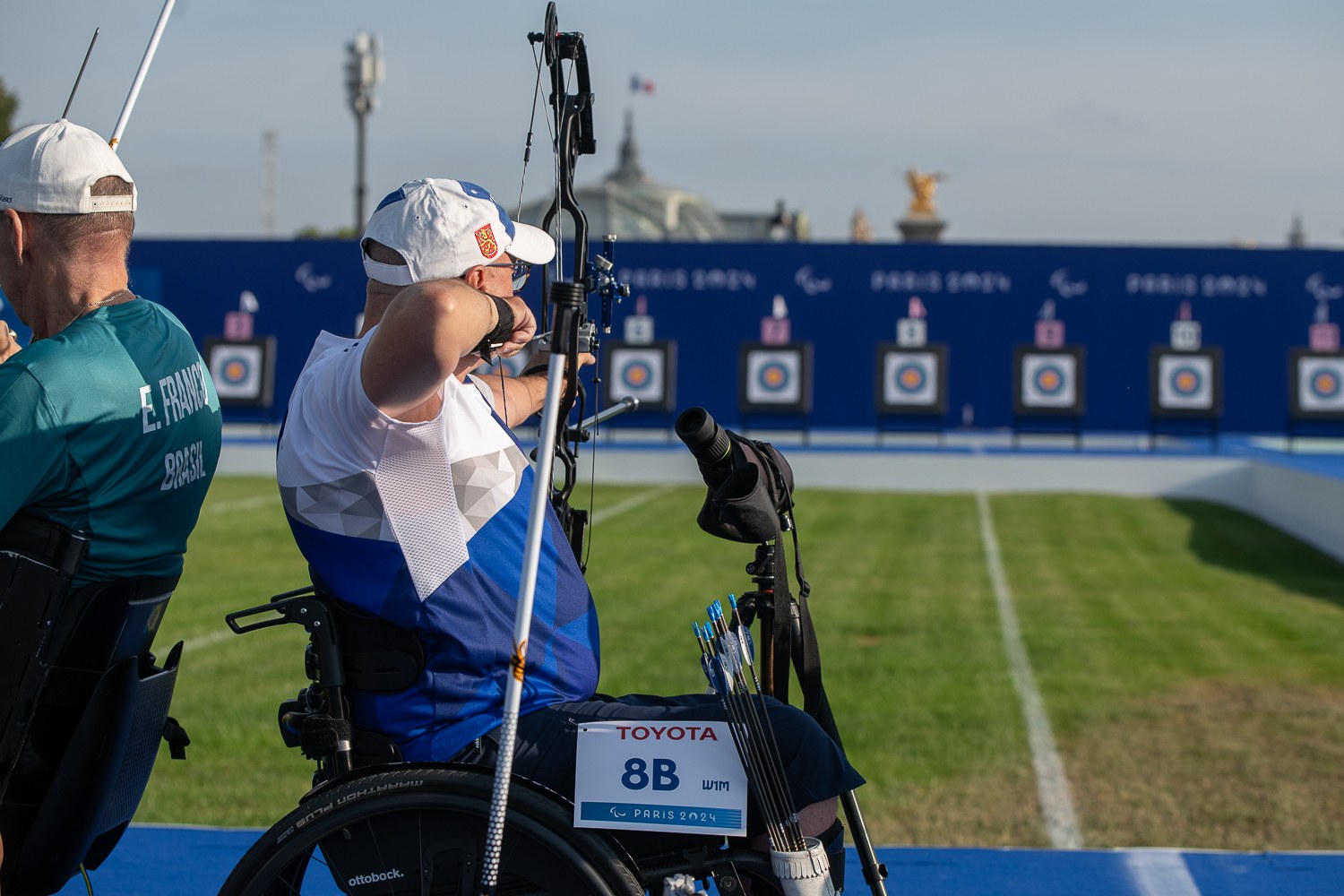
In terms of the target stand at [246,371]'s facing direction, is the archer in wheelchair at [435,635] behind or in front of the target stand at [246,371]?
in front

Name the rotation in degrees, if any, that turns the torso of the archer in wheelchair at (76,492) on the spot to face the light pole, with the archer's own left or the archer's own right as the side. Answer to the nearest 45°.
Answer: approximately 45° to the archer's own right

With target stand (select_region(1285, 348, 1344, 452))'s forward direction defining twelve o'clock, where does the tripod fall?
The tripod is roughly at 12 o'clock from the target stand.

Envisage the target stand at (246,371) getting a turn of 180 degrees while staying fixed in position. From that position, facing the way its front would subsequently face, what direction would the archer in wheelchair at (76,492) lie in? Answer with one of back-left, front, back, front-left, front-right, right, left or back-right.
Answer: back

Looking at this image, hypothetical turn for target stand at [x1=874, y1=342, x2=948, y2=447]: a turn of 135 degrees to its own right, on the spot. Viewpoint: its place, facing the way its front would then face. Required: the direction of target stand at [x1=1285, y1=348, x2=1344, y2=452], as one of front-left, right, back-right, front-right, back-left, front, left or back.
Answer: back-right

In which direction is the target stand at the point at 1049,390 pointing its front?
toward the camera

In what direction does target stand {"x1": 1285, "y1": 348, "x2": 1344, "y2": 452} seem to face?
toward the camera

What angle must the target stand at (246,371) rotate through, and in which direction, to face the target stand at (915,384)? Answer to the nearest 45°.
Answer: approximately 90° to its left

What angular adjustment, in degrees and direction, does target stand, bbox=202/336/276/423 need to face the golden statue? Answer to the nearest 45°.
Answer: approximately 135° to its left

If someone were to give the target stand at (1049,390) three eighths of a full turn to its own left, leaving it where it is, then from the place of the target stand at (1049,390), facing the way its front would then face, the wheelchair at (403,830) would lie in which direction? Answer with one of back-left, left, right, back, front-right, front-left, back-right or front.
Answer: back-right

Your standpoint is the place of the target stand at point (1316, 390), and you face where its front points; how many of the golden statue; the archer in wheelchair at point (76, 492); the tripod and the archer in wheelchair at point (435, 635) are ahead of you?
3

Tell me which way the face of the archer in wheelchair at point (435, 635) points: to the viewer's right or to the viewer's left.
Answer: to the viewer's right

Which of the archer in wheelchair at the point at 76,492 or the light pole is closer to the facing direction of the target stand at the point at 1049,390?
the archer in wheelchair

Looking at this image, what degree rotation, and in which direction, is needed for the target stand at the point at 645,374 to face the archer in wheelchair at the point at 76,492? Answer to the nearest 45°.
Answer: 0° — it already faces them

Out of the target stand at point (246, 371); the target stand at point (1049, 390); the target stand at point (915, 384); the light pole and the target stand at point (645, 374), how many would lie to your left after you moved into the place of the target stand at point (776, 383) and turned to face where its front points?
2

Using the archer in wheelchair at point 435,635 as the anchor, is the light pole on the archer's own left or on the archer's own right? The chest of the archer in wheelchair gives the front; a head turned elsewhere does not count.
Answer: on the archer's own left
